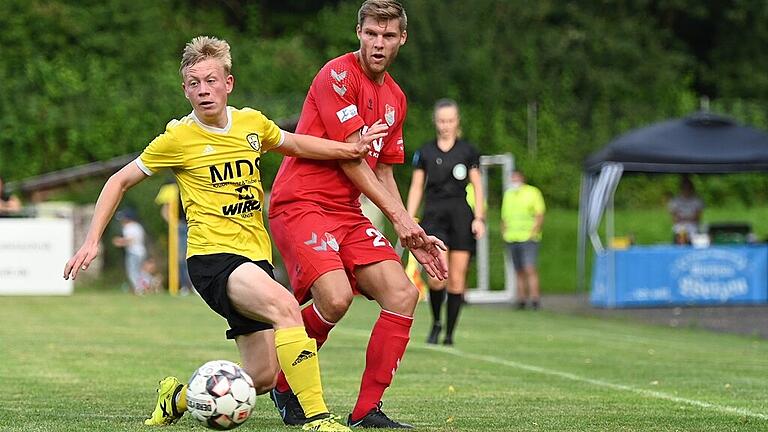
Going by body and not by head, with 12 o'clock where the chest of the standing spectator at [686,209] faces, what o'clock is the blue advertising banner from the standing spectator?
The blue advertising banner is roughly at 12 o'clock from the standing spectator.

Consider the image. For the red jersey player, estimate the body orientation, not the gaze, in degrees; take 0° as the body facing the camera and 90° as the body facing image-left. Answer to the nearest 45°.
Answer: approximately 315°

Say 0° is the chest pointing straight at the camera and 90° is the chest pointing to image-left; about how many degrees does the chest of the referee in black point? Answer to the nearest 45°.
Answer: approximately 0°

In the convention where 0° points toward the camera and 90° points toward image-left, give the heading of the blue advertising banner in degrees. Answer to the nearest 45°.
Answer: approximately 0°

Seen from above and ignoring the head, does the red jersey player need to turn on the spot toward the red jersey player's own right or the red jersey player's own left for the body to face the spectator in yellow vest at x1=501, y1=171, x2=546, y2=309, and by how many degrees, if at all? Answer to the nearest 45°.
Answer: approximately 135° to the red jersey player's own left

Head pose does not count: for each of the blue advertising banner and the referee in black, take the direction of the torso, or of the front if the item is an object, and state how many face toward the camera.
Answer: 2
